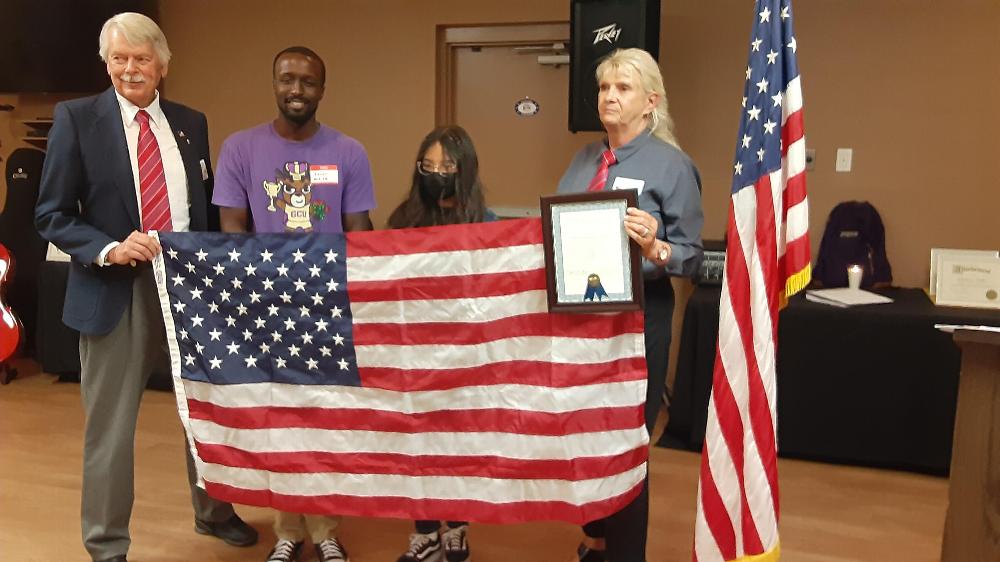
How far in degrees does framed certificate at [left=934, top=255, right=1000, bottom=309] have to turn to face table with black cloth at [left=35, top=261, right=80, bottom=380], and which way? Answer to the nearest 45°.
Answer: approximately 90° to its right

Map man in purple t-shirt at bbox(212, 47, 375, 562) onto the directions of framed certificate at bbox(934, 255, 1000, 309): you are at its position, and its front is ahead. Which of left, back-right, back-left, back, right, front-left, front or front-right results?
front-right

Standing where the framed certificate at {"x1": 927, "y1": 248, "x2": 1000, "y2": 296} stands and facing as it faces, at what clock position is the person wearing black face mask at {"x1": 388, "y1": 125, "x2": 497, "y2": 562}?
The person wearing black face mask is roughly at 1 o'clock from the framed certificate.

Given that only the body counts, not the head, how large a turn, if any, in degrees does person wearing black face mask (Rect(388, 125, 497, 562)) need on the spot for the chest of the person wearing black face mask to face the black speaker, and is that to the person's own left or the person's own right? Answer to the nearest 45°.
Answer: approximately 135° to the person's own left

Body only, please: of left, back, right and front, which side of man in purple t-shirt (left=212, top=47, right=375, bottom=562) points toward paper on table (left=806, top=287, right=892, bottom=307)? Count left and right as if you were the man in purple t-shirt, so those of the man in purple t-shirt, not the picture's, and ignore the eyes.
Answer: left

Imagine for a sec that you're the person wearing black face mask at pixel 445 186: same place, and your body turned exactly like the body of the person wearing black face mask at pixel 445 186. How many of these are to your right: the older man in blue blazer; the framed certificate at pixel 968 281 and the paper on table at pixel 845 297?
1

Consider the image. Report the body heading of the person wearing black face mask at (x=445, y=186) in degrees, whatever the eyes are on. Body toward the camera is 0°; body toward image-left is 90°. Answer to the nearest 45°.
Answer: approximately 0°

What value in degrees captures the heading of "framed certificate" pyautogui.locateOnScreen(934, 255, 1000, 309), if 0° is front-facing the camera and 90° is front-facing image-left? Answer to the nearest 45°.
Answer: approximately 0°

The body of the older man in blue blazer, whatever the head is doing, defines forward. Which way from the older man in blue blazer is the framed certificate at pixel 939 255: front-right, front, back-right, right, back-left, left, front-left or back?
front-left
